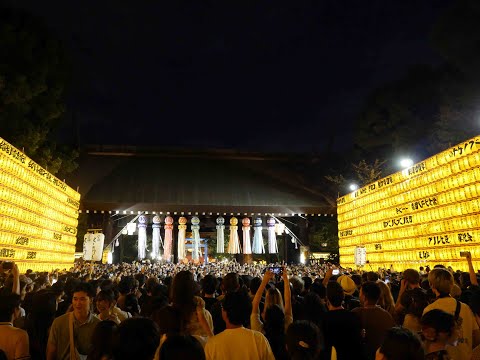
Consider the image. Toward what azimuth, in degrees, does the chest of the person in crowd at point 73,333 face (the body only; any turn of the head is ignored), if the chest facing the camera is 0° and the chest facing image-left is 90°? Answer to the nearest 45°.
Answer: approximately 0°

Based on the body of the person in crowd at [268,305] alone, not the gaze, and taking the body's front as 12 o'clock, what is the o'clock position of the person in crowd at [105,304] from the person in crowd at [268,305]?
the person in crowd at [105,304] is roughly at 9 o'clock from the person in crowd at [268,305].

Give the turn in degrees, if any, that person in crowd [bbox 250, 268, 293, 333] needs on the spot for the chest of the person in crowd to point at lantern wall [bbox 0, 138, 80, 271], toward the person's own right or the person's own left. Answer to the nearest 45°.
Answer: approximately 45° to the person's own left

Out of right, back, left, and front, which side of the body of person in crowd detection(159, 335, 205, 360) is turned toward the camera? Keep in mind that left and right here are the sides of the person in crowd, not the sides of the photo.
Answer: back

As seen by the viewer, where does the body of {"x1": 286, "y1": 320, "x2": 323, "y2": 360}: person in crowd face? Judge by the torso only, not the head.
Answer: away from the camera

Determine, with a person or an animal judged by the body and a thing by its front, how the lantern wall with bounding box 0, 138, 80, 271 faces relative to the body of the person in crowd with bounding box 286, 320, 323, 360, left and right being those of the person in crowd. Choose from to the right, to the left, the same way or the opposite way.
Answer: to the right

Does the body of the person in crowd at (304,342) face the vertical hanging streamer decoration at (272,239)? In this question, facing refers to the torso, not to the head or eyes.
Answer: yes

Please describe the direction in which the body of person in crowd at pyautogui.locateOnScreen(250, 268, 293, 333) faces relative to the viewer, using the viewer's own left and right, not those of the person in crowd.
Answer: facing away from the viewer

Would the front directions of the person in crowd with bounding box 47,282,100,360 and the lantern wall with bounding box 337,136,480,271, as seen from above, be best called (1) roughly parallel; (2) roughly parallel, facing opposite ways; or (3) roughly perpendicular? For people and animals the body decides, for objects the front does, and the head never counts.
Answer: roughly perpendicular

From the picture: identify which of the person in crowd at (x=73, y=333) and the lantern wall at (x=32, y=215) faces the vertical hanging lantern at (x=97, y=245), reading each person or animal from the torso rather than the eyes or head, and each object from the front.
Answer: the lantern wall

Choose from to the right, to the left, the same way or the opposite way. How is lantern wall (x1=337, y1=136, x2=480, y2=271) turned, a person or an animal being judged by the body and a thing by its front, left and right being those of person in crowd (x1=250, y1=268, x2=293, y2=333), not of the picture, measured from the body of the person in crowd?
to the left

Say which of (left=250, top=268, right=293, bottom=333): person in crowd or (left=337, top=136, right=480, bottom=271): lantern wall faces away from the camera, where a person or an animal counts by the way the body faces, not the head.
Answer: the person in crowd

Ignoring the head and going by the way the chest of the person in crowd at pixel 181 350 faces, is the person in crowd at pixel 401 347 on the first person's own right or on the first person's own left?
on the first person's own right
